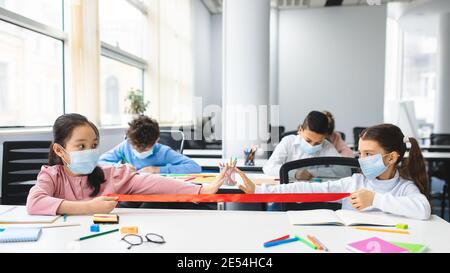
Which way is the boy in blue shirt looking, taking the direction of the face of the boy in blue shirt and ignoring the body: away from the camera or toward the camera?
toward the camera

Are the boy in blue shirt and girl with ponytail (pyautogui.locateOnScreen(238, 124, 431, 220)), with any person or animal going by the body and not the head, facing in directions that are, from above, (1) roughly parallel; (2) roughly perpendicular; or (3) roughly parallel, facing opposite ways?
roughly perpendicular

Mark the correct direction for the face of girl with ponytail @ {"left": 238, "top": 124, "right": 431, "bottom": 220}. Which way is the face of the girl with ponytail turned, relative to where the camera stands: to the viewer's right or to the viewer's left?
to the viewer's left

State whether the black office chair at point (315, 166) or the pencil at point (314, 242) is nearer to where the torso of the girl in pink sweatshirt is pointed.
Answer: the pencil

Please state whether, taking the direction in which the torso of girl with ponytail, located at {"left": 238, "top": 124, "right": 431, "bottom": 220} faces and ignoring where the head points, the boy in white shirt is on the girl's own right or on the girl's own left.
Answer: on the girl's own right

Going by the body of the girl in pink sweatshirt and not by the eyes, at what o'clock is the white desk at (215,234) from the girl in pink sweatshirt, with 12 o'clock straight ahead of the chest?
The white desk is roughly at 12 o'clock from the girl in pink sweatshirt.

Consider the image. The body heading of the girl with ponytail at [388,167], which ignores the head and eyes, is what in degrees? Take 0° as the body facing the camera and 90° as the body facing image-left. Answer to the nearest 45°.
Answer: approximately 45°

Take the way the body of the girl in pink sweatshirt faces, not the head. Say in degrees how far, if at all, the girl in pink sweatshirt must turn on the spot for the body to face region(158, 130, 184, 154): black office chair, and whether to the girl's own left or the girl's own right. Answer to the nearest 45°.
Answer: approximately 135° to the girl's own left

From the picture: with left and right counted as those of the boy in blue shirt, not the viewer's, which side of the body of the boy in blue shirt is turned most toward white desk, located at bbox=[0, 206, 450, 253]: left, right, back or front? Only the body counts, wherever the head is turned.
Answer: front

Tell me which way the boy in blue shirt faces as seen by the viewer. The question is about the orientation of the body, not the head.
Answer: toward the camera

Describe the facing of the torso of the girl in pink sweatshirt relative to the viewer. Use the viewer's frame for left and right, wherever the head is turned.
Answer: facing the viewer and to the right of the viewer

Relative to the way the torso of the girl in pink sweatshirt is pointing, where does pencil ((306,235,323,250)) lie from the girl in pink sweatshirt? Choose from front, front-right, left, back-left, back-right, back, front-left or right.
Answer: front

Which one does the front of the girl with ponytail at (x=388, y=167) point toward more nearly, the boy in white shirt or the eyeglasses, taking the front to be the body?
the eyeglasses

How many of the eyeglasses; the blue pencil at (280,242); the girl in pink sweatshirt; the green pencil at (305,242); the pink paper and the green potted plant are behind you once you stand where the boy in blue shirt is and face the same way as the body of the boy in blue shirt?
1

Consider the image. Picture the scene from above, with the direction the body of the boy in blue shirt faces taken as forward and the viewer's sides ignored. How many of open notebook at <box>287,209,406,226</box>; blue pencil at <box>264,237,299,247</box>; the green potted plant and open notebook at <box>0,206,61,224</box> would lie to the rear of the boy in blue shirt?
1

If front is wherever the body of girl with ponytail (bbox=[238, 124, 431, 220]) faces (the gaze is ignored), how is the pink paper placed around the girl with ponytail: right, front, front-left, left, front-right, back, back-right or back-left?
front-left

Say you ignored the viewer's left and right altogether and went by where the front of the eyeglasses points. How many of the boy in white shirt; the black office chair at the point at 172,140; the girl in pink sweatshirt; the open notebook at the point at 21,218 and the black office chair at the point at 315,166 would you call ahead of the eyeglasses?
0
